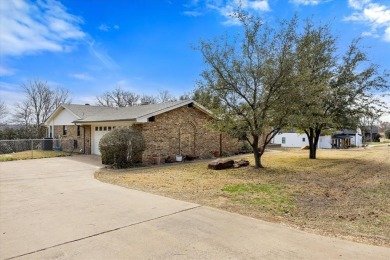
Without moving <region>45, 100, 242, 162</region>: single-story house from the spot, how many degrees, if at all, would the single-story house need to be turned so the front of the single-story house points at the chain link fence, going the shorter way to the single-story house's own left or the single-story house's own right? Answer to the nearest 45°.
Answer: approximately 90° to the single-story house's own right

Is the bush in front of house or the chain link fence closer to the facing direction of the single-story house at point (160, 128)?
the bush in front of house

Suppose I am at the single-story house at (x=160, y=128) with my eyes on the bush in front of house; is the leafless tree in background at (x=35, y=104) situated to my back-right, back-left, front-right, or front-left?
back-right

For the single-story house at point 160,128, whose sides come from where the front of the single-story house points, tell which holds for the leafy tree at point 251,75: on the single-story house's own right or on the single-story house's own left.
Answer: on the single-story house's own left
